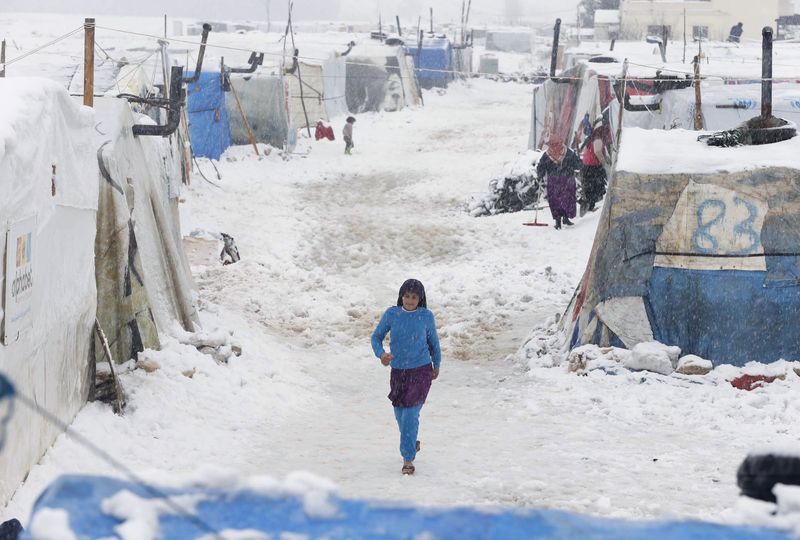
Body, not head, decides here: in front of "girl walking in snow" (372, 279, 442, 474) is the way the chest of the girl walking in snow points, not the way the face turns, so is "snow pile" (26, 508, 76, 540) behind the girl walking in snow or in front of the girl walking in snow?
in front

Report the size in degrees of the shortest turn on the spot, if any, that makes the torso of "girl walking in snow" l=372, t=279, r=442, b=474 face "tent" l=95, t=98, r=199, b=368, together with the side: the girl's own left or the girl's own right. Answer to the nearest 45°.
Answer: approximately 135° to the girl's own right

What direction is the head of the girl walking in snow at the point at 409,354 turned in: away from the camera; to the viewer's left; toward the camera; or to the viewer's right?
toward the camera

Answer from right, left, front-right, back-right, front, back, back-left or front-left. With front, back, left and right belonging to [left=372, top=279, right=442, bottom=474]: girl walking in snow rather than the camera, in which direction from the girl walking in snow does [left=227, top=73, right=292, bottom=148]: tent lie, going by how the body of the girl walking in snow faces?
back

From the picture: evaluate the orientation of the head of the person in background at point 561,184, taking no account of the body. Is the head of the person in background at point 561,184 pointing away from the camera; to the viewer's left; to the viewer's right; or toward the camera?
toward the camera

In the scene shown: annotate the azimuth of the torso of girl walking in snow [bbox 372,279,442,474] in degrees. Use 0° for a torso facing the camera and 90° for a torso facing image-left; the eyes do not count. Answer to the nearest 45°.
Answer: approximately 0°

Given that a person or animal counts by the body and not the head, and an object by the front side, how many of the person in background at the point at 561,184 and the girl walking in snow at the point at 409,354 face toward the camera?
2

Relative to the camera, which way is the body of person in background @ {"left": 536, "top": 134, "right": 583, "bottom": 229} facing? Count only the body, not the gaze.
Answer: toward the camera
